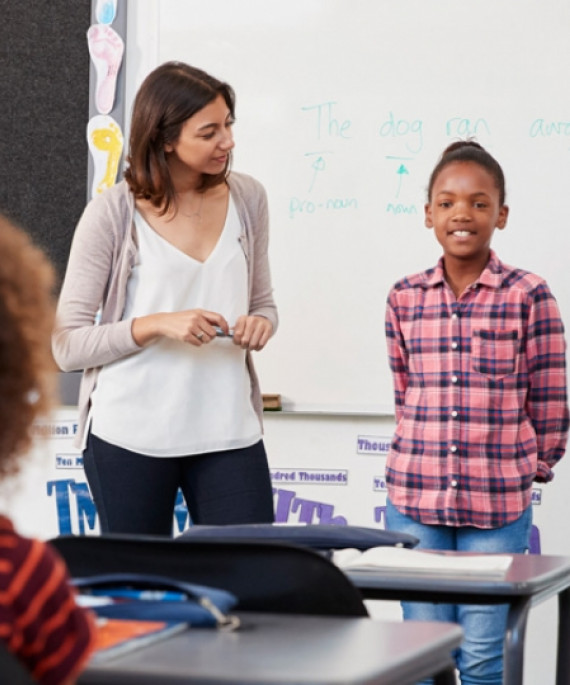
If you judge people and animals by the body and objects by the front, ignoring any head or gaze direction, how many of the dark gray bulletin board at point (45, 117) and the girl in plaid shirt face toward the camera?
2

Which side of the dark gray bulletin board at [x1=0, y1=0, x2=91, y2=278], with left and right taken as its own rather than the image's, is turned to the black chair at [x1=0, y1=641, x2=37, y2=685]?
front

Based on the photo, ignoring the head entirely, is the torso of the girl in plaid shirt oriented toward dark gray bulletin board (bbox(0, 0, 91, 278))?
no

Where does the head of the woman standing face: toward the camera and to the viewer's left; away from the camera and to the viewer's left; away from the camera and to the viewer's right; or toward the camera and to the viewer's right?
toward the camera and to the viewer's right

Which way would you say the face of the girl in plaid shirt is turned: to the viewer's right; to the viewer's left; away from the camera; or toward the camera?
toward the camera

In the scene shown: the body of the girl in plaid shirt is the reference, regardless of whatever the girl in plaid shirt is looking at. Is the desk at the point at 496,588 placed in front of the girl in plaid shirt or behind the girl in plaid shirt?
in front

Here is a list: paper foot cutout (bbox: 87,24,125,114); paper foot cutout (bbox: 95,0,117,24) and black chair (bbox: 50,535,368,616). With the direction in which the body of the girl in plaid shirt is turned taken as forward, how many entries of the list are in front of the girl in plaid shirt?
1

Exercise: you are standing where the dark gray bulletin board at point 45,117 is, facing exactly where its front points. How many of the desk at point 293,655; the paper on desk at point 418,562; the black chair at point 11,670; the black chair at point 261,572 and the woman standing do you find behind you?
0

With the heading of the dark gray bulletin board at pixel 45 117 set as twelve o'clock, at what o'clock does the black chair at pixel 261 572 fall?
The black chair is roughly at 12 o'clock from the dark gray bulletin board.

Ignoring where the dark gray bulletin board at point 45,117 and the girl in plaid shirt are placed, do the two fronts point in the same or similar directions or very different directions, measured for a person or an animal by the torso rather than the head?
same or similar directions

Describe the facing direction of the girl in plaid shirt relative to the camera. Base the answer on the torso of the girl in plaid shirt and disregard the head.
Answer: toward the camera

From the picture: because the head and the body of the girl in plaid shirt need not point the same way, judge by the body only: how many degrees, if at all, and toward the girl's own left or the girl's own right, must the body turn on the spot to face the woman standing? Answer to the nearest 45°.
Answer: approximately 90° to the girl's own right

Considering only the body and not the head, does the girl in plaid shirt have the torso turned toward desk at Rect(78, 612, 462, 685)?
yes

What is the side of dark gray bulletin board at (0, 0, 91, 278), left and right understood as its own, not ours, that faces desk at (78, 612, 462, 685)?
front

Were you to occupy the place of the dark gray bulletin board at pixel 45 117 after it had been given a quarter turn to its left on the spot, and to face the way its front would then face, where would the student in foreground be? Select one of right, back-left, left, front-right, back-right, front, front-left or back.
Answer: right

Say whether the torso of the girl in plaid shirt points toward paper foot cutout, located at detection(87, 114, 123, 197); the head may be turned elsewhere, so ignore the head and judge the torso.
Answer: no
